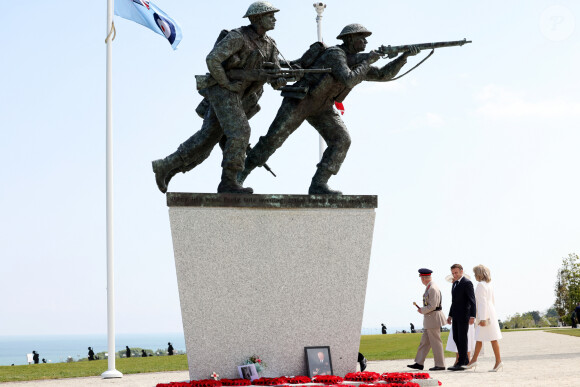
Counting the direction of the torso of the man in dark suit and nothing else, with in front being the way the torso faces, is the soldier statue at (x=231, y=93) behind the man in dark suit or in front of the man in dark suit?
in front

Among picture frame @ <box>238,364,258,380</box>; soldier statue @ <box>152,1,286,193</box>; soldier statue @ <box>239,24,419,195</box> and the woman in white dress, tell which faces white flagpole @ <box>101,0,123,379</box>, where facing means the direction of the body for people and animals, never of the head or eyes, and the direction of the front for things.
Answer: the woman in white dress

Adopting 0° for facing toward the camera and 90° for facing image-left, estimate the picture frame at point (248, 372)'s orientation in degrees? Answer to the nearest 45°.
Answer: approximately 0°

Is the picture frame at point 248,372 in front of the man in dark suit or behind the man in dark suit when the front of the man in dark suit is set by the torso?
in front

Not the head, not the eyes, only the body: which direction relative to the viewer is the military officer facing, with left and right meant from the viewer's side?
facing to the left of the viewer

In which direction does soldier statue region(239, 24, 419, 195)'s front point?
to the viewer's right

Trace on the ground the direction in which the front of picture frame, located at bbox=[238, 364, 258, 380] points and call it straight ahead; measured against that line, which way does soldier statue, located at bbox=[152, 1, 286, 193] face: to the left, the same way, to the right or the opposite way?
to the left

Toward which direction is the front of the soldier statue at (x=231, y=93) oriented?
to the viewer's right

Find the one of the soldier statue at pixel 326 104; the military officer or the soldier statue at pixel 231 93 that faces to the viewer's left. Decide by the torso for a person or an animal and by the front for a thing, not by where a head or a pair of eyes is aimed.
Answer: the military officer

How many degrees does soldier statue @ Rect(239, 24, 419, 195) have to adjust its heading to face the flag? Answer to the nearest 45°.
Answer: approximately 135° to its left
